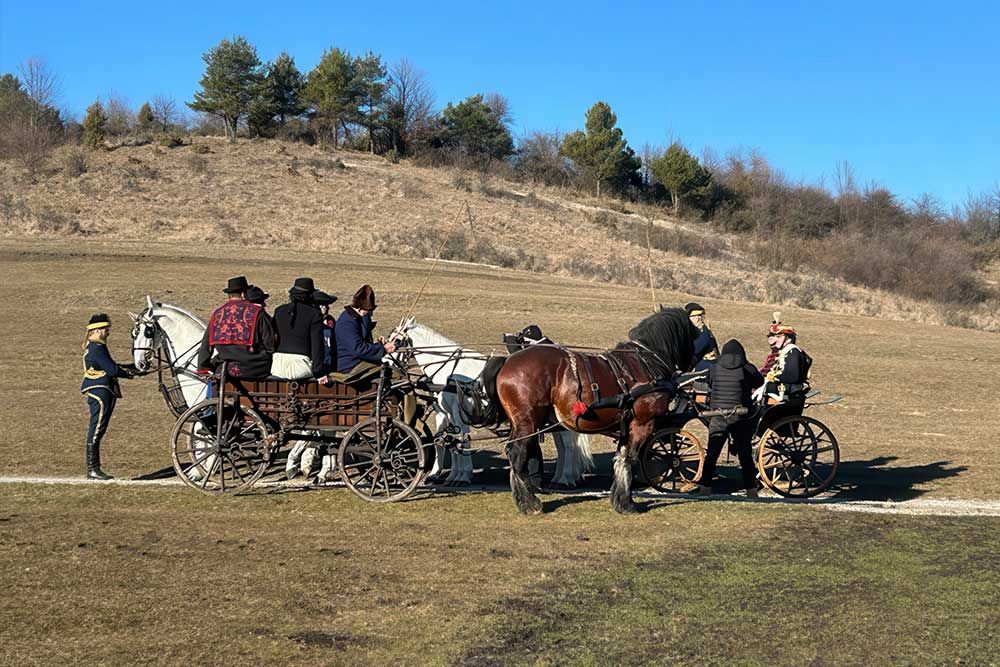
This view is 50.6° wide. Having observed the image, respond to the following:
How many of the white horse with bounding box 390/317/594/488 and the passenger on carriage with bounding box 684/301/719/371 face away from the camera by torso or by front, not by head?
0

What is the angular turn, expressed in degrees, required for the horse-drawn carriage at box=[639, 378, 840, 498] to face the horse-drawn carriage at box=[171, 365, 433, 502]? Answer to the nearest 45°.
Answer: approximately 45° to its left

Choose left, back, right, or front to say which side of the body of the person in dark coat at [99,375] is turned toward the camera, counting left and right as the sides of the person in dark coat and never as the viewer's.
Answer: right

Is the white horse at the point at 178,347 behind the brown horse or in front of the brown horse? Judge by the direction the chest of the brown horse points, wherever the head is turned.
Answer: behind

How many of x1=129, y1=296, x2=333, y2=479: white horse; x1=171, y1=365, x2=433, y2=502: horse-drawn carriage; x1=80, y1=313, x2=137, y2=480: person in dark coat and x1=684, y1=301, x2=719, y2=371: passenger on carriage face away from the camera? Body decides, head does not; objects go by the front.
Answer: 0

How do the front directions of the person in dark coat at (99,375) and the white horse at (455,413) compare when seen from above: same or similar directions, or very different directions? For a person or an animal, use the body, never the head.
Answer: very different directions

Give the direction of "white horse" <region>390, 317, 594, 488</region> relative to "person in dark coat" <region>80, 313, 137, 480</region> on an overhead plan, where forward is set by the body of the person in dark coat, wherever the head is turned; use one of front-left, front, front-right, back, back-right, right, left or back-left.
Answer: front

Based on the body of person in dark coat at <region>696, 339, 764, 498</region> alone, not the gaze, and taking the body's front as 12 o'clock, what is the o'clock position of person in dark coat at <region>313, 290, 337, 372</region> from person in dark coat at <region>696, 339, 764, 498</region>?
person in dark coat at <region>313, 290, 337, 372</region> is roughly at 8 o'clock from person in dark coat at <region>696, 339, 764, 498</region>.

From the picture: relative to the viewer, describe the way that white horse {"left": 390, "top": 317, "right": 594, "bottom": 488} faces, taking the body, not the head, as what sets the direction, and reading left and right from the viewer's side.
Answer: facing to the left of the viewer
